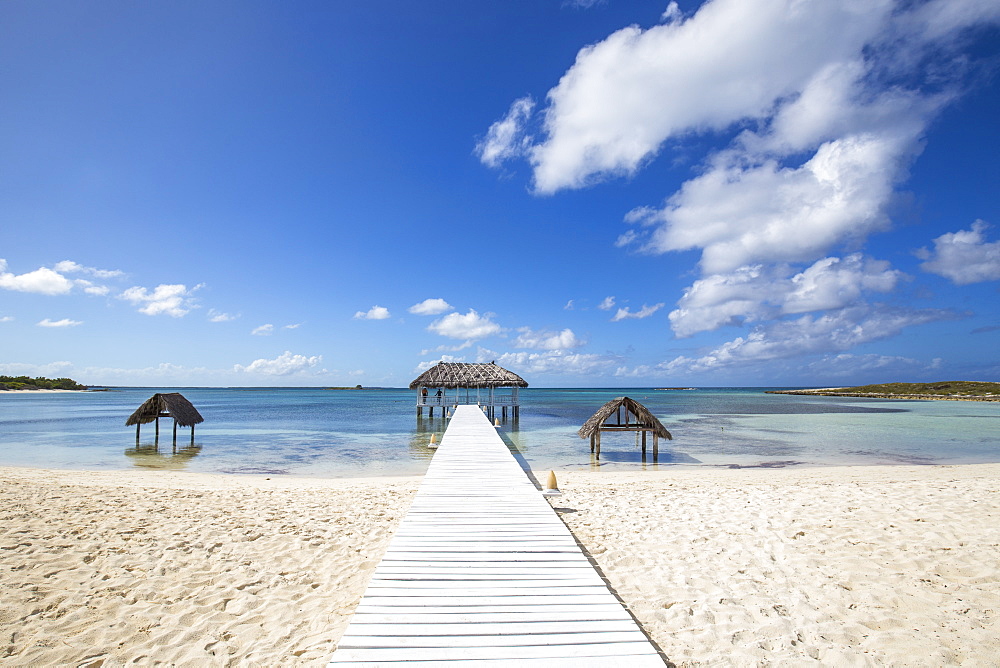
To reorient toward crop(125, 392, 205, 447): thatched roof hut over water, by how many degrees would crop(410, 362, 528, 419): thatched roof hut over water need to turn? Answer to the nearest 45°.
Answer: approximately 45° to its right

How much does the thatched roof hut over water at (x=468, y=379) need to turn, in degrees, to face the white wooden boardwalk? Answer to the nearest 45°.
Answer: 0° — it already faces it

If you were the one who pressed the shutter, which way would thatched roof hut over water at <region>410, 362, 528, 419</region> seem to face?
facing the viewer

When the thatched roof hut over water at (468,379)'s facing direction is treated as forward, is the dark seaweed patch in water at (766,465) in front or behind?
in front

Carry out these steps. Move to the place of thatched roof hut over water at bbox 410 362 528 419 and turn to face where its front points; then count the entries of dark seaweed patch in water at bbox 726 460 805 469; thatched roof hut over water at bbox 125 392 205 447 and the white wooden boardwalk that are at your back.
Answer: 0

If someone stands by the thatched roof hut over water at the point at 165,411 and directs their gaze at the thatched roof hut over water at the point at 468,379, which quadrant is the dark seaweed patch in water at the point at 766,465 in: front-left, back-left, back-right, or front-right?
front-right
